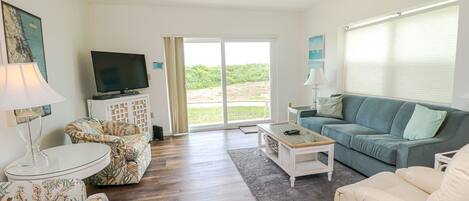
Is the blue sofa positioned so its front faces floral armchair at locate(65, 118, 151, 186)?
yes

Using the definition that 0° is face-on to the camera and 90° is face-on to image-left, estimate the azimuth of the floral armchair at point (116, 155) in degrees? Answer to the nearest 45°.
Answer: approximately 315°

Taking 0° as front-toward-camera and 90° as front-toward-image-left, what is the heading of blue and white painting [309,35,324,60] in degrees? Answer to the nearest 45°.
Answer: approximately 45°

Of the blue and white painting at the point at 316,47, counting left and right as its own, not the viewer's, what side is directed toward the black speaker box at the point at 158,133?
front

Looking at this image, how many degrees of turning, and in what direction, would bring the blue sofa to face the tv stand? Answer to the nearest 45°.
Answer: approximately 45° to its right

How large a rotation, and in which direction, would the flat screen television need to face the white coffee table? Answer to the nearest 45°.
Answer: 0° — it already faces it

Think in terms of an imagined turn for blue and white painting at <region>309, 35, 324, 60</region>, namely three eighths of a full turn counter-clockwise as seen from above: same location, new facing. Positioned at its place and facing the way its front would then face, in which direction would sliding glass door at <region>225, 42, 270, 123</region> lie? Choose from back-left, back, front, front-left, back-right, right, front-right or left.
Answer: back

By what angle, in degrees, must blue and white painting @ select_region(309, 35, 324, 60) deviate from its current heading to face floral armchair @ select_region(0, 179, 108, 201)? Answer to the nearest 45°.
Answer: approximately 45° to its left

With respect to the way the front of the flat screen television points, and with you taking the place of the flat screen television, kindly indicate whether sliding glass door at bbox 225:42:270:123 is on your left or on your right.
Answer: on your left

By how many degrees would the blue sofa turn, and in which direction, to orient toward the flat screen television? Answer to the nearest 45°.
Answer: approximately 45° to its right

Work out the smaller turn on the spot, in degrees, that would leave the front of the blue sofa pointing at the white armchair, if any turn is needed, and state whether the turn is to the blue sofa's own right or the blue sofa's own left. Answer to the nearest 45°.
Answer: approximately 45° to the blue sofa's own left

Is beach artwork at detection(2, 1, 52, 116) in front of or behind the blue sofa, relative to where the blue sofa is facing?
in front

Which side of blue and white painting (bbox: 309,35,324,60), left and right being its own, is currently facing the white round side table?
front
